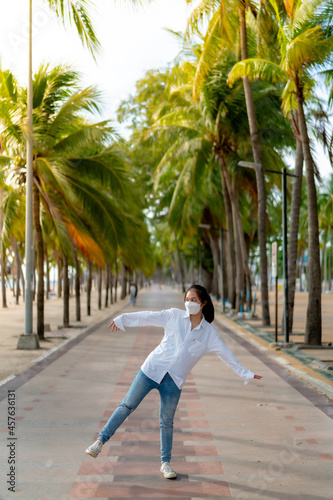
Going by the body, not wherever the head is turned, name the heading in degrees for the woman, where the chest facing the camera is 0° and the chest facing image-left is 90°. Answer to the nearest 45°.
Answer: approximately 0°

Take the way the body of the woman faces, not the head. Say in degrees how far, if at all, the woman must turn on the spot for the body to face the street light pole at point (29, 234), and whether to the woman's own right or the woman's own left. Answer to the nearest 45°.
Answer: approximately 180°

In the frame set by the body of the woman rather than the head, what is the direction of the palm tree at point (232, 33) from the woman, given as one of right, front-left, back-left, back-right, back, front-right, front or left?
back

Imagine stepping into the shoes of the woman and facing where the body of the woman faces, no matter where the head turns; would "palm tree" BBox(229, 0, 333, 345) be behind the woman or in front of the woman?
behind

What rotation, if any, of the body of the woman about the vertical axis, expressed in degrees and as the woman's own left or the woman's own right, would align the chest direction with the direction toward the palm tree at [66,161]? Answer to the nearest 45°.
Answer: approximately 180°
